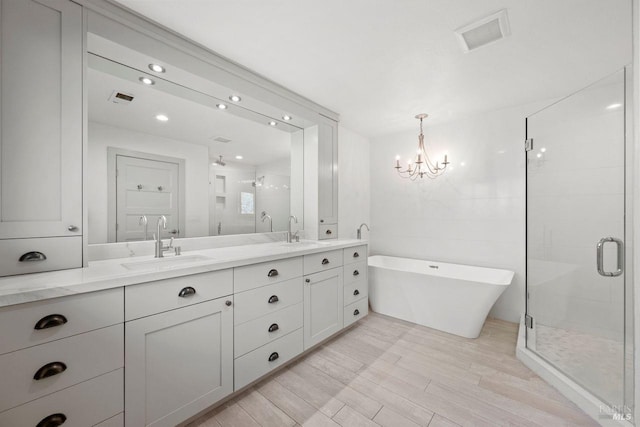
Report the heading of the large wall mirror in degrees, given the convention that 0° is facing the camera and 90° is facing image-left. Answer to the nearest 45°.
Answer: approximately 315°

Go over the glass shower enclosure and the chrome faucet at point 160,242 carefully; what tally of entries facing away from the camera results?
0

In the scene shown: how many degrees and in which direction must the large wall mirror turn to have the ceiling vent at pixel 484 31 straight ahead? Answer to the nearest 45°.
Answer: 0° — it already faces it

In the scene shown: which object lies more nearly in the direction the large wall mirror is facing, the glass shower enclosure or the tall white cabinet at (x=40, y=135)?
the glass shower enclosure

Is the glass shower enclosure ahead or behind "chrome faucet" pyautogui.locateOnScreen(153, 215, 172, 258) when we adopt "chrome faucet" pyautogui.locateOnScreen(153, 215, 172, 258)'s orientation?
ahead

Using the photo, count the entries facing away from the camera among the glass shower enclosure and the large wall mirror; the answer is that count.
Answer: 0

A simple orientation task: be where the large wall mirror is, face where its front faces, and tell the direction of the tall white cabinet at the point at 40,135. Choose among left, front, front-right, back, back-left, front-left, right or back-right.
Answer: right

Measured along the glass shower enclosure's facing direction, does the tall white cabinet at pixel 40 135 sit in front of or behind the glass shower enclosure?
in front

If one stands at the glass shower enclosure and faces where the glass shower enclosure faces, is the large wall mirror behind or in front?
in front

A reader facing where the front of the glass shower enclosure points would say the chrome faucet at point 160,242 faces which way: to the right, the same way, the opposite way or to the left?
the opposite way

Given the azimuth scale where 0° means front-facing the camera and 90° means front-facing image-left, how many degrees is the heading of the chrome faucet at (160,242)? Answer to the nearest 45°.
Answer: approximately 315°

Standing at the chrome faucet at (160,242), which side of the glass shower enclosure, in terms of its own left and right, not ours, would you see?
front

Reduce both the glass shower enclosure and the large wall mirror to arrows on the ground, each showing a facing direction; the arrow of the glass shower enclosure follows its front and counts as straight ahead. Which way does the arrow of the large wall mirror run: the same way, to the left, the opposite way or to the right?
the opposite way
